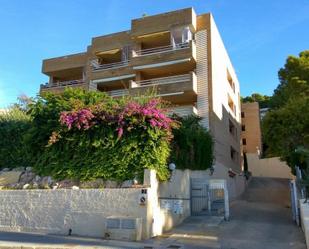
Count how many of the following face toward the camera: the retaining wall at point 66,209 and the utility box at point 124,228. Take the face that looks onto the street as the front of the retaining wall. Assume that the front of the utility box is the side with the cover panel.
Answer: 2

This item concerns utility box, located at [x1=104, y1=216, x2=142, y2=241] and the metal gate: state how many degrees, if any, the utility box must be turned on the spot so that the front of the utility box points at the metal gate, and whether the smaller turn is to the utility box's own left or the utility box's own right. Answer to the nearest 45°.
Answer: approximately 135° to the utility box's own left

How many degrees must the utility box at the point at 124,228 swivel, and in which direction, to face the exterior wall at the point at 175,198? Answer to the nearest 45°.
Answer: approximately 135° to its left

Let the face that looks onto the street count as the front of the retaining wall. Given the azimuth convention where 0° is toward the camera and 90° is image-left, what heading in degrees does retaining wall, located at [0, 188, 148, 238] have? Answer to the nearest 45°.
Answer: approximately 0°

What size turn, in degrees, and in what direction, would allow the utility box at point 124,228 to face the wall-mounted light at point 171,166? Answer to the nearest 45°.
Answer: approximately 135° to its left

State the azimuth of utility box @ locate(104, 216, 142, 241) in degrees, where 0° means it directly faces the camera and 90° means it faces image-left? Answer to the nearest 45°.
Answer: approximately 0°

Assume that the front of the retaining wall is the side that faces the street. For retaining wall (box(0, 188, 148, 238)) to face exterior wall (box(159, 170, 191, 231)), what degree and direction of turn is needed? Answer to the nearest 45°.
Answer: approximately 90° to its left

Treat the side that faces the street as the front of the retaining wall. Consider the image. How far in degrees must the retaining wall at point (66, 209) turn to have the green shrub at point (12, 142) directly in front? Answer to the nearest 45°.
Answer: approximately 135° to its right
